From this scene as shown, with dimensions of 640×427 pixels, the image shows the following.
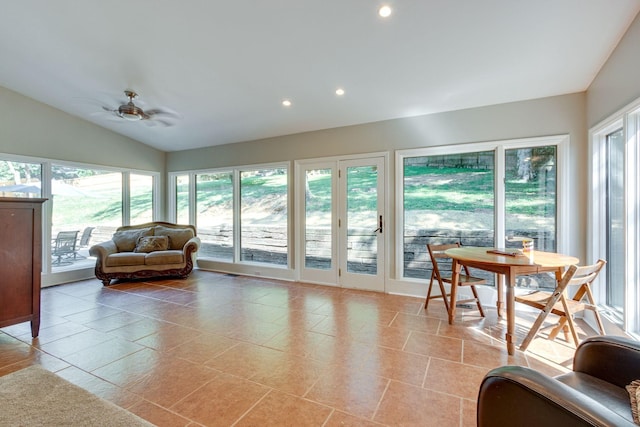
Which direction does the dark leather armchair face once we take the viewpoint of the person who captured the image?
facing away from the viewer and to the left of the viewer

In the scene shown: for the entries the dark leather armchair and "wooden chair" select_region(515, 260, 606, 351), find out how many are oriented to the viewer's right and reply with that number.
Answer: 0

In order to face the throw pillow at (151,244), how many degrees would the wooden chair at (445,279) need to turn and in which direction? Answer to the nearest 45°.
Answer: approximately 135° to its right

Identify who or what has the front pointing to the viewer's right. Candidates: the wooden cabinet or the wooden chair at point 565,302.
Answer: the wooden cabinet

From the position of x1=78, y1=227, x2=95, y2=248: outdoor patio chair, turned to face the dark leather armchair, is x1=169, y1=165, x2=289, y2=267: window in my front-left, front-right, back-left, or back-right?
front-left

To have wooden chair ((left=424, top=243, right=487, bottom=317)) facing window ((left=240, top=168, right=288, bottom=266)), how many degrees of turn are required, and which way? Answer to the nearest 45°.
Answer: approximately 135° to its right

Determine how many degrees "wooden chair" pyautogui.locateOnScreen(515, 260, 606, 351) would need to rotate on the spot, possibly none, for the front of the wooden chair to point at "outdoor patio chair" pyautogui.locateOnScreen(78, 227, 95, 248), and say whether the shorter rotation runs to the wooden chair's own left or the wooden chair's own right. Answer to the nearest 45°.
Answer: approximately 45° to the wooden chair's own left

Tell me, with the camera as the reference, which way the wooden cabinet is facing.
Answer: facing to the right of the viewer
